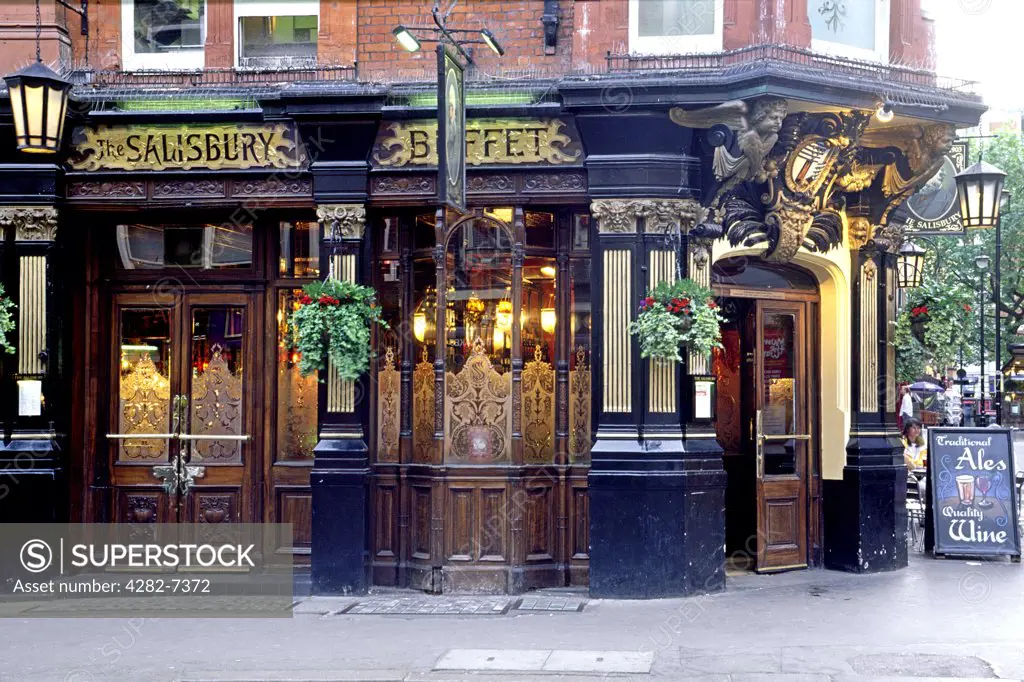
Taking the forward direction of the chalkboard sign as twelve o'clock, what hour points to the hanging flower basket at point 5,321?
The hanging flower basket is roughly at 2 o'clock from the chalkboard sign.

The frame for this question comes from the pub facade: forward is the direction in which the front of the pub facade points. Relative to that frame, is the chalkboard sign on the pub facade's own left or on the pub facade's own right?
on the pub facade's own left

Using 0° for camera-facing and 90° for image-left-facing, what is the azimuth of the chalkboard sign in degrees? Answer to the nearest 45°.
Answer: approximately 0°

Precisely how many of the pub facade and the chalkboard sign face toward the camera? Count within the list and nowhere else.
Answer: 2

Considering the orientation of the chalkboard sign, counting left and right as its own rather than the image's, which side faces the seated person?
back

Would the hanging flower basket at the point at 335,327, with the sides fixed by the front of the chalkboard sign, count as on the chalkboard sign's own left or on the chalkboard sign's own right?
on the chalkboard sign's own right

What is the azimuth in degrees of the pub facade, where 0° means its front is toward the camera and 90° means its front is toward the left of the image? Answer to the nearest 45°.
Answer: approximately 0°

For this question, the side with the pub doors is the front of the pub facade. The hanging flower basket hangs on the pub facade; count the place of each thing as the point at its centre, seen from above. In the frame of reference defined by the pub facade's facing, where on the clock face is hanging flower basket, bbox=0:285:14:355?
The hanging flower basket is roughly at 3 o'clock from the pub facade.
